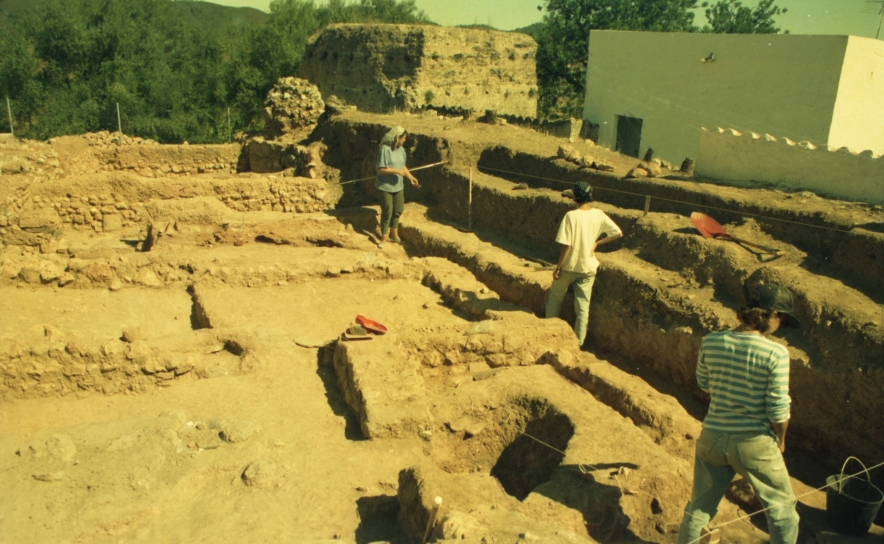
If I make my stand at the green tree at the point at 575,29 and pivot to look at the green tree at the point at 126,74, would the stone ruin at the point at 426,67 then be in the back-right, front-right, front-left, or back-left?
front-left

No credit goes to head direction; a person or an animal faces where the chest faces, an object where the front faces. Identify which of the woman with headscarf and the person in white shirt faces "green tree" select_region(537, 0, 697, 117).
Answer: the person in white shirt

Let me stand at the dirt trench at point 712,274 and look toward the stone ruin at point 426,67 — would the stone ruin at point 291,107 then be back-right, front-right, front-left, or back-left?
front-left

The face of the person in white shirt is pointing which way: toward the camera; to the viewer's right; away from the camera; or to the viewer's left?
away from the camera

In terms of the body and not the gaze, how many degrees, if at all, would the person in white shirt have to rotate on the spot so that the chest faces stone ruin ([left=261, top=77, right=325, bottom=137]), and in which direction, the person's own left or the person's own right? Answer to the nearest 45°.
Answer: approximately 45° to the person's own left

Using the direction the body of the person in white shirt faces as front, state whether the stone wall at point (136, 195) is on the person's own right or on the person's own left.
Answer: on the person's own left

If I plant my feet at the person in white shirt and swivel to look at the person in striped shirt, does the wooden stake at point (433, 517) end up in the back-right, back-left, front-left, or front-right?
front-right

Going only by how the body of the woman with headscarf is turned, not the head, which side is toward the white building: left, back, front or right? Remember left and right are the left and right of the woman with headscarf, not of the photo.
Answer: left

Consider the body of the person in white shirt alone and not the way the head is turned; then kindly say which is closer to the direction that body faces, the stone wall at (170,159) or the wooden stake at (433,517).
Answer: the stone wall

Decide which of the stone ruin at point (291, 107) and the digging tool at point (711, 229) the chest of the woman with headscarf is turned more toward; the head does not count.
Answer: the digging tool

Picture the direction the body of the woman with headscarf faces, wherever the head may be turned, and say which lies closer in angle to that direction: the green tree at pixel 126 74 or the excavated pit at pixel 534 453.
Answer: the excavated pit

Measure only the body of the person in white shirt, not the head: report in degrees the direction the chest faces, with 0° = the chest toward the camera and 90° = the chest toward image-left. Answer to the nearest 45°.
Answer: approximately 180°

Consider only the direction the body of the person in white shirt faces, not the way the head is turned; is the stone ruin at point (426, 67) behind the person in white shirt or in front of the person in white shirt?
in front

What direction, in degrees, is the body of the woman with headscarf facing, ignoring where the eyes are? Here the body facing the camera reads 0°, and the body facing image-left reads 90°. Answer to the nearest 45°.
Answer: approximately 315°

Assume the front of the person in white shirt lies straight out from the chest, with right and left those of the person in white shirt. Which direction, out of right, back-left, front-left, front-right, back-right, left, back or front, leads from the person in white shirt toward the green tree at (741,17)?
front

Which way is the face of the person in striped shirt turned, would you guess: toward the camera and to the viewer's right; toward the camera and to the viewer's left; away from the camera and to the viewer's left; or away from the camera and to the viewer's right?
away from the camera and to the viewer's right

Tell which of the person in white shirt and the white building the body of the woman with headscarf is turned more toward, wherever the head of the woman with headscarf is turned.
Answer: the person in white shirt

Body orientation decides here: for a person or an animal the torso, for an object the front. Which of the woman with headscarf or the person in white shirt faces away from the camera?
the person in white shirt

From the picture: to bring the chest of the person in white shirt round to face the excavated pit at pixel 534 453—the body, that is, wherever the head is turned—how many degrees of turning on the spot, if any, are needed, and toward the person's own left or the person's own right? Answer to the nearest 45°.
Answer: approximately 180°
